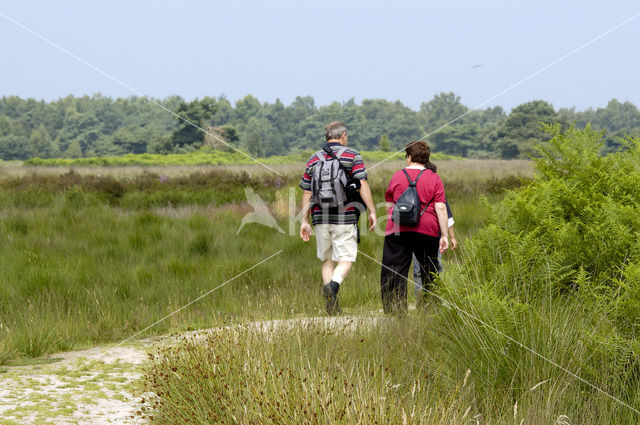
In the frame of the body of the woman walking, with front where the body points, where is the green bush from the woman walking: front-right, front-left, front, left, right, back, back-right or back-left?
back-right

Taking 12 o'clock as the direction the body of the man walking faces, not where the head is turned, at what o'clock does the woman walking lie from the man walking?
The woman walking is roughly at 4 o'clock from the man walking.

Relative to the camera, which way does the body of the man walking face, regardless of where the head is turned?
away from the camera

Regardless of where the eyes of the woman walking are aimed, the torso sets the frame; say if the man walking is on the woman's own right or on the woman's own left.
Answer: on the woman's own left

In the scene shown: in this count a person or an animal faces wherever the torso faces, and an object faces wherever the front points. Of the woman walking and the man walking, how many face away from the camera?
2

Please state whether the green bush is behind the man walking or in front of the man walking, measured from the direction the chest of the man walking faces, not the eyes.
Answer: behind

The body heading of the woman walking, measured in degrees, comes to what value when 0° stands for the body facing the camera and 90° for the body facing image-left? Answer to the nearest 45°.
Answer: approximately 180°
